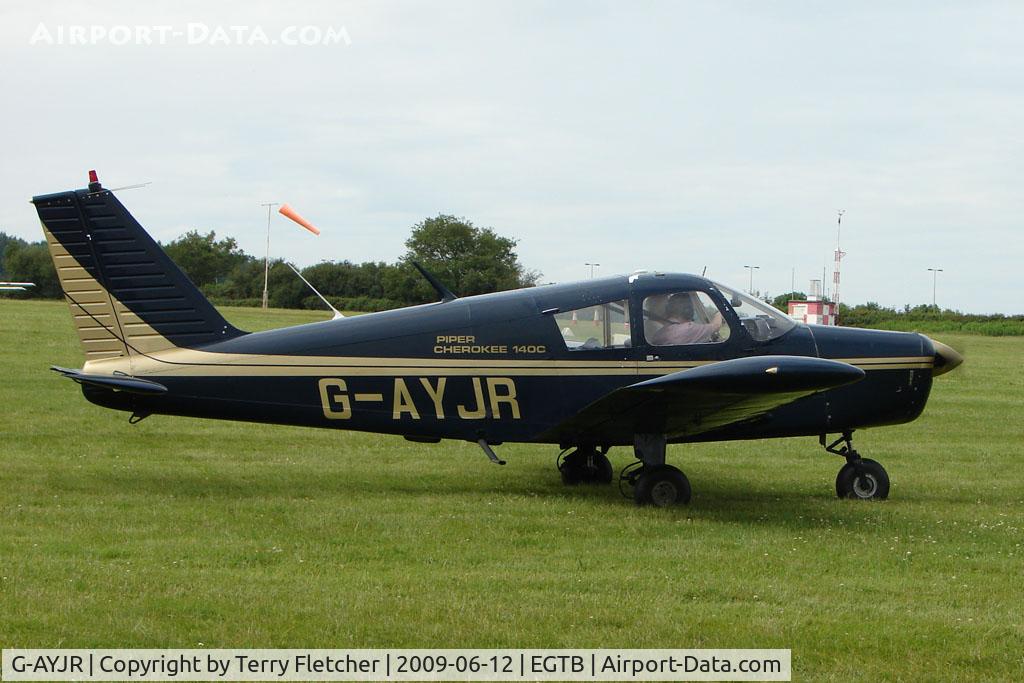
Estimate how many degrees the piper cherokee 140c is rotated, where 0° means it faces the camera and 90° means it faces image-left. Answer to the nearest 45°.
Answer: approximately 270°
